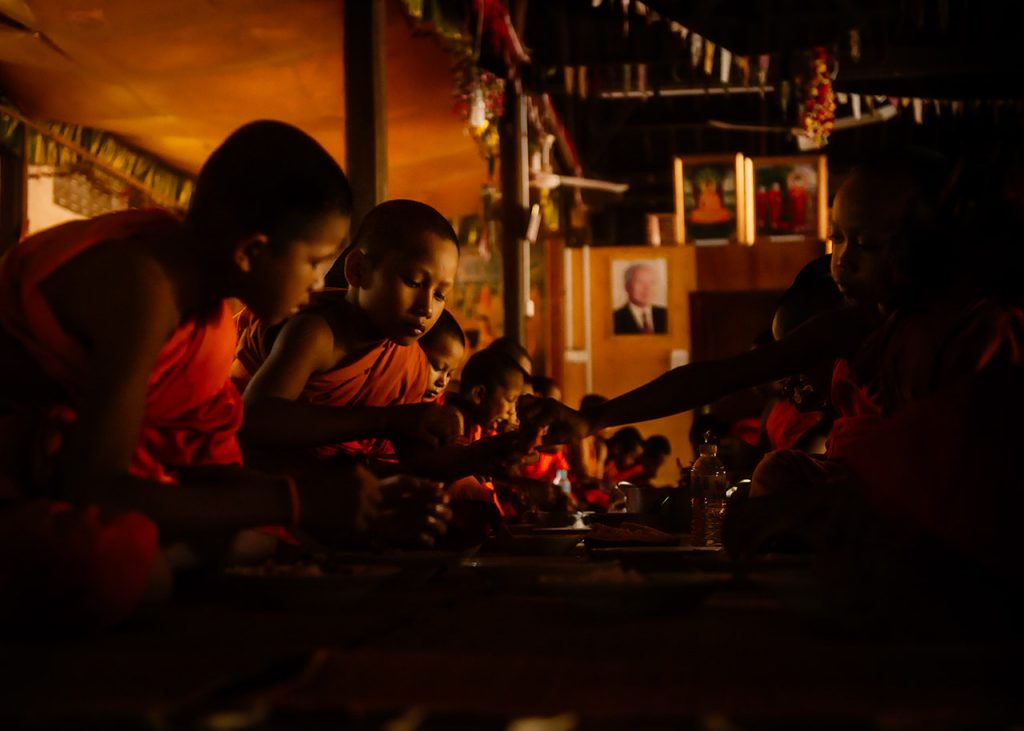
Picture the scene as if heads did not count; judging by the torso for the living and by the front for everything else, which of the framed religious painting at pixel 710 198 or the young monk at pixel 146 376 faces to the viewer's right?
the young monk

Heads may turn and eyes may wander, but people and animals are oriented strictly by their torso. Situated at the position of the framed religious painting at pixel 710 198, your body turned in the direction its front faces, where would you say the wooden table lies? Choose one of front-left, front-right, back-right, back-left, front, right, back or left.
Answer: front

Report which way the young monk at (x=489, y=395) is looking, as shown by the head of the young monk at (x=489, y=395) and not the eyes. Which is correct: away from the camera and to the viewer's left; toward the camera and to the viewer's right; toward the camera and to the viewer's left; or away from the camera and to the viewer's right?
toward the camera and to the viewer's right

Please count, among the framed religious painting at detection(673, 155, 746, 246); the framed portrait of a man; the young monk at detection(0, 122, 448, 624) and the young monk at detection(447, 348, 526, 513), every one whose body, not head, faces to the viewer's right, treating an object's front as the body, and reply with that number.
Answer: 2

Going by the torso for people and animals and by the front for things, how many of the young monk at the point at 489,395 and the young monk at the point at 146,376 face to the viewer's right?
2

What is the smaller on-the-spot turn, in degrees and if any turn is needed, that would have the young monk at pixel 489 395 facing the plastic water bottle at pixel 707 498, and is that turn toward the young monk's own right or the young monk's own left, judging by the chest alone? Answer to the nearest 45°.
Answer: approximately 90° to the young monk's own right

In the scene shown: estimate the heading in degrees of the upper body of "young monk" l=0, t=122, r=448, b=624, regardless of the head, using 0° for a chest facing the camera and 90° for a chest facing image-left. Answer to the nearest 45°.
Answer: approximately 270°

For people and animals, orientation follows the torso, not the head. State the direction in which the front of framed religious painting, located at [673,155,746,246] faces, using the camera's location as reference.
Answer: facing the viewer

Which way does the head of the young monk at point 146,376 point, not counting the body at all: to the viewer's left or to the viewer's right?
to the viewer's right

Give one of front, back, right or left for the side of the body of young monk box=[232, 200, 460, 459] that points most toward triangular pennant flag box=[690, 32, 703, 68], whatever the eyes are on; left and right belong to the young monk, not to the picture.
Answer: left

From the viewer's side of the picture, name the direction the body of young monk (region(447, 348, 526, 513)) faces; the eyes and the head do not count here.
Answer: to the viewer's right

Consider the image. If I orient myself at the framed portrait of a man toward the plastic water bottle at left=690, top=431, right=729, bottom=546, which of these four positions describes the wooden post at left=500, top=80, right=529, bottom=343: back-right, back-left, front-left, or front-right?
front-right
